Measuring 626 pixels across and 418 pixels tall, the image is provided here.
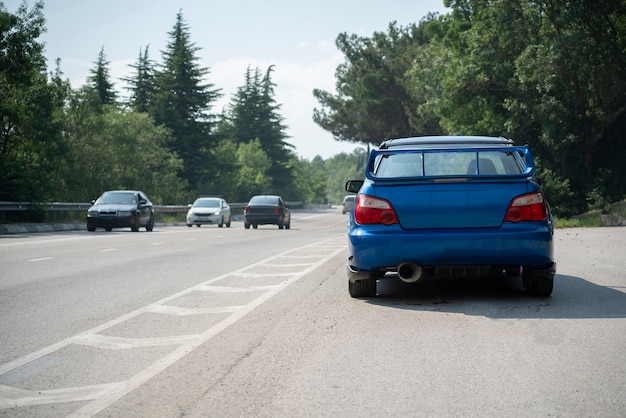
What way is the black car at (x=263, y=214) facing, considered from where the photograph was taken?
facing away from the viewer

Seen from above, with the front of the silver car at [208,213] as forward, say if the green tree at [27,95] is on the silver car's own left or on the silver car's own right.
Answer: on the silver car's own right

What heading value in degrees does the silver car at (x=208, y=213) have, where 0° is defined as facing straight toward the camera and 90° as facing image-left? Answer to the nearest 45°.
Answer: approximately 0°

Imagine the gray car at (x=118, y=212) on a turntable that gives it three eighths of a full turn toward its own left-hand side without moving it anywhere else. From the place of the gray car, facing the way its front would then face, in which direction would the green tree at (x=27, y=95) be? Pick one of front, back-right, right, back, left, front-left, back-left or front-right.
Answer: left

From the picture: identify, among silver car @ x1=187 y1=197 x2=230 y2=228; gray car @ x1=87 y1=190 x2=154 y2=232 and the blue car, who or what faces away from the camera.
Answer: the blue car

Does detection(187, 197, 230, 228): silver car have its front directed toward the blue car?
yes

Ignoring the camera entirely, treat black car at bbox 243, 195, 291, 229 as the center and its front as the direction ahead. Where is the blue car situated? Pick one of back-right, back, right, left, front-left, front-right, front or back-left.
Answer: back

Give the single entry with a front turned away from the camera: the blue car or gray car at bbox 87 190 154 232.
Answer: the blue car

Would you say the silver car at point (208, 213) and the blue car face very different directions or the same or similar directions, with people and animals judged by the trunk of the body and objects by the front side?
very different directions

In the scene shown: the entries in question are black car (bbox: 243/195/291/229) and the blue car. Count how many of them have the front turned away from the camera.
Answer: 2

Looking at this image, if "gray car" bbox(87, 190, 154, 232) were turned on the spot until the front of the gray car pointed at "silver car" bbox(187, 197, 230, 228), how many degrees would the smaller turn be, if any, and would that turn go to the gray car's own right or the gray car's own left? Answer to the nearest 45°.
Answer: approximately 135° to the gray car's own left

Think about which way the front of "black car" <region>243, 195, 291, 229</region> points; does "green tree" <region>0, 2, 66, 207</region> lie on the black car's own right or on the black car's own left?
on the black car's own left

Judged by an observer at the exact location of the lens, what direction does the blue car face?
facing away from the viewer

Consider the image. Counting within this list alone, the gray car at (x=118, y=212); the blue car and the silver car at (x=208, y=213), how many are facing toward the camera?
2

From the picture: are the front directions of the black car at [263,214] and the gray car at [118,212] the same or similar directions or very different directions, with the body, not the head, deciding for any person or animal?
very different directions
